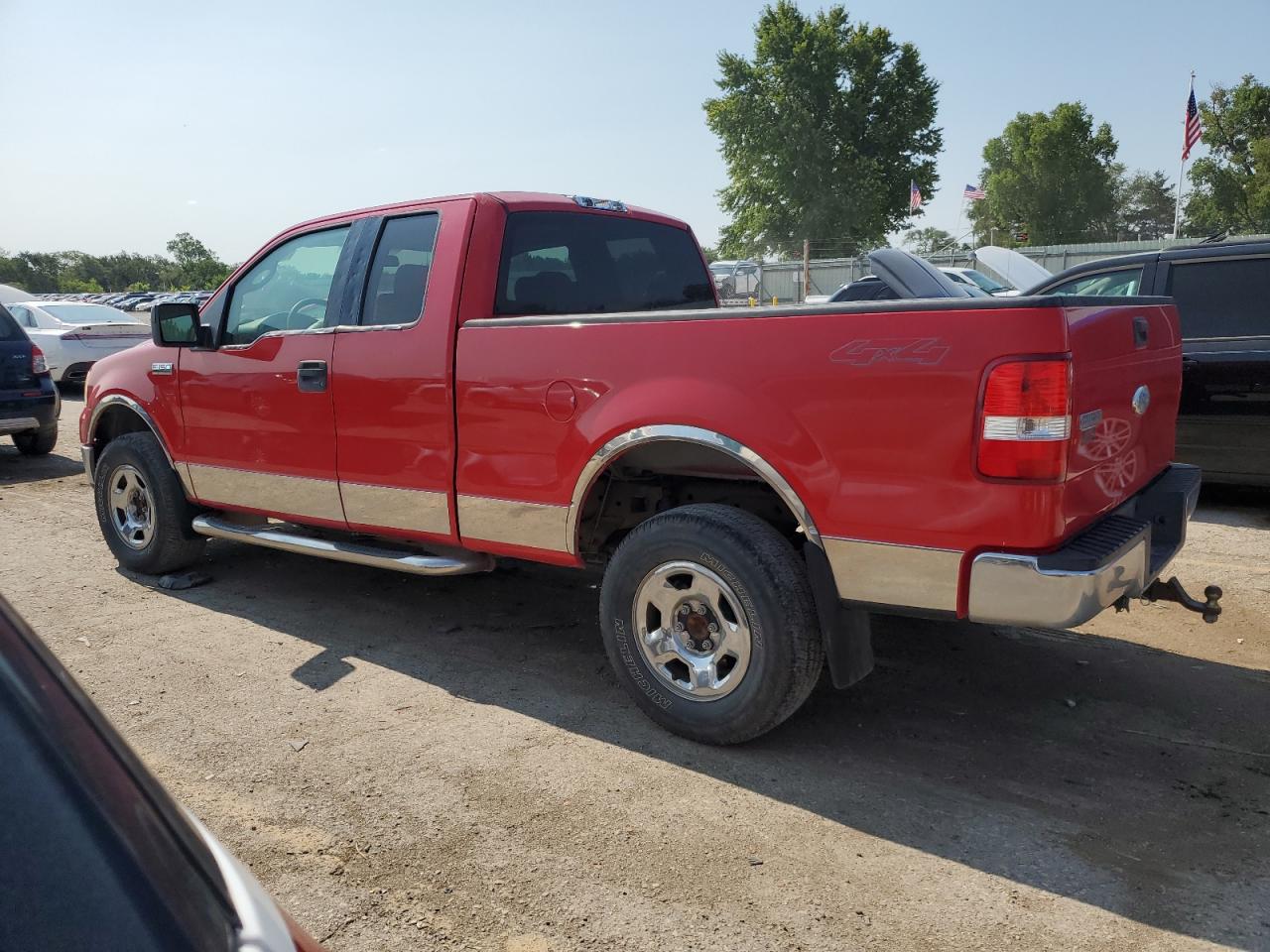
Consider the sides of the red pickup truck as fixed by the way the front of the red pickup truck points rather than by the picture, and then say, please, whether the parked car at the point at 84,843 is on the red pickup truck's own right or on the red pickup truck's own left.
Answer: on the red pickup truck's own left

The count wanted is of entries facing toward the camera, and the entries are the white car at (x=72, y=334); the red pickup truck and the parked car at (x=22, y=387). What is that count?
0

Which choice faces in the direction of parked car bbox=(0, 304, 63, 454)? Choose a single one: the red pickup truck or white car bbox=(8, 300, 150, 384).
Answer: the red pickup truck

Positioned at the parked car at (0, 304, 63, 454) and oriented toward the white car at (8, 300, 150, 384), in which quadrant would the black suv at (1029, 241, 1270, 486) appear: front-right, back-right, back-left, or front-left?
back-right

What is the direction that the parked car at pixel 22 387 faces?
away from the camera

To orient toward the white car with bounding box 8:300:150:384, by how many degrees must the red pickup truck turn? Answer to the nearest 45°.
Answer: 0° — it already faces it

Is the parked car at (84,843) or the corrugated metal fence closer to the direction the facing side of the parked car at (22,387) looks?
the corrugated metal fence

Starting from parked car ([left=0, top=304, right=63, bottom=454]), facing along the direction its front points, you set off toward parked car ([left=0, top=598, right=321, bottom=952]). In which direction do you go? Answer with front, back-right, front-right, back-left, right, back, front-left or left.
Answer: back

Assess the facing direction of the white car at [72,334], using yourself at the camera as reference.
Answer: facing away from the viewer and to the left of the viewer

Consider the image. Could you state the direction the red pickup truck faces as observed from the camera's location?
facing away from the viewer and to the left of the viewer

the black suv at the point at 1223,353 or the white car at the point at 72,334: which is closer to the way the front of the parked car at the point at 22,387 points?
the white car

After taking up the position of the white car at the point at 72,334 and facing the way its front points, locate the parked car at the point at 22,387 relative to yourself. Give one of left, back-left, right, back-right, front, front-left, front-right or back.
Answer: back-left

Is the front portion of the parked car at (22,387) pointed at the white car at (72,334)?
yes
